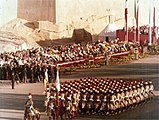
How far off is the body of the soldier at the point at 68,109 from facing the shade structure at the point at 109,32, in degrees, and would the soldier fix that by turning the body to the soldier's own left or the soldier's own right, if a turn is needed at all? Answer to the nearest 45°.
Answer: approximately 135° to the soldier's own right

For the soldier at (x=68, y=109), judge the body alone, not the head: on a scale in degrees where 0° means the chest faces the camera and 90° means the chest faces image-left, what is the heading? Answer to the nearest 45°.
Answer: approximately 45°

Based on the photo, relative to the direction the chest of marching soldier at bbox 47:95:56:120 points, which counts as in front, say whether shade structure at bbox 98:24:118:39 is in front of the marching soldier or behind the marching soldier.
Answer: behind

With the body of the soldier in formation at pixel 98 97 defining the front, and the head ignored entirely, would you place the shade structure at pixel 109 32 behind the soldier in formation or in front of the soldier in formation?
behind

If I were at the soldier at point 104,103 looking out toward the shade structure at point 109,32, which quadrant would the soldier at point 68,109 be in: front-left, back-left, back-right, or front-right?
back-left

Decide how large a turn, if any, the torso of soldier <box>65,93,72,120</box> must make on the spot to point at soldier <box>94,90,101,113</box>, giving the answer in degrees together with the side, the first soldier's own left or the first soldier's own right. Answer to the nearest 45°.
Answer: approximately 180°
